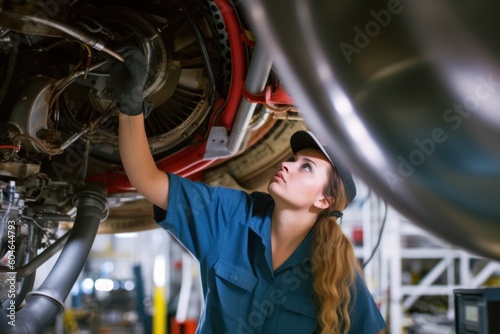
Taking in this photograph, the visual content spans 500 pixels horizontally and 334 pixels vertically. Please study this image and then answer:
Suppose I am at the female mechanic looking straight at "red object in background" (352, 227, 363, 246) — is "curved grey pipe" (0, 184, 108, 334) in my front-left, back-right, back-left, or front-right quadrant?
back-left

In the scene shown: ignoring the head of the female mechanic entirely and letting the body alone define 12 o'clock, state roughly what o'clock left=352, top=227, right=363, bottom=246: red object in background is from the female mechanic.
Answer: The red object in background is roughly at 5 o'clock from the female mechanic.

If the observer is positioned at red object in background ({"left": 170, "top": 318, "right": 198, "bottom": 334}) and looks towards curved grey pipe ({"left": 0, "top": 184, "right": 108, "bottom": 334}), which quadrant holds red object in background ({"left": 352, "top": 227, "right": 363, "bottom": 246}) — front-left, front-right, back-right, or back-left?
back-left

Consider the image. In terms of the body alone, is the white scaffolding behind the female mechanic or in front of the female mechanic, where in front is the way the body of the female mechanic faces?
behind

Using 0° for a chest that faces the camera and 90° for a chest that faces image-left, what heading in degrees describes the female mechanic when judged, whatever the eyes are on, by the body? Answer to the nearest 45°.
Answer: approximately 45°

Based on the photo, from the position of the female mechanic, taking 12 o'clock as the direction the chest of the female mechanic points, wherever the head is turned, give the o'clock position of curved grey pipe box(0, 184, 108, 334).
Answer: The curved grey pipe is roughly at 1 o'clock from the female mechanic.

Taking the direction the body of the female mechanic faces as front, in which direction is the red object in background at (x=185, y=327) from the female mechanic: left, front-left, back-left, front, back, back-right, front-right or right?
back-right
